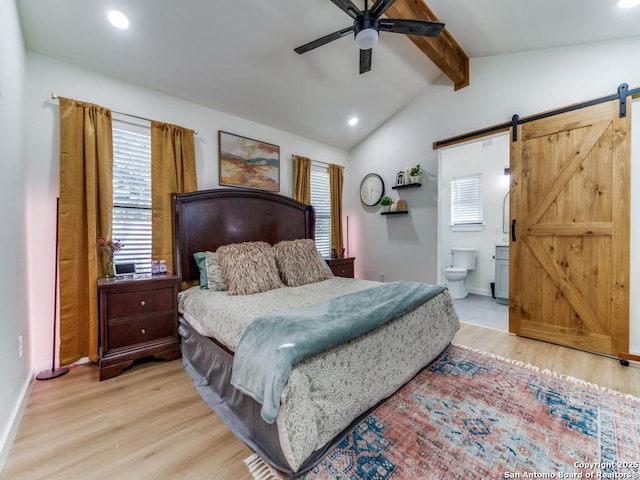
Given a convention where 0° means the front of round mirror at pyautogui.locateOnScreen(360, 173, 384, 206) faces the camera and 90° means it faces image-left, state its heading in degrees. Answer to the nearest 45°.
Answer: approximately 45°

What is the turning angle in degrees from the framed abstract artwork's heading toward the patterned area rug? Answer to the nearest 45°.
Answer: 0° — it already faces it

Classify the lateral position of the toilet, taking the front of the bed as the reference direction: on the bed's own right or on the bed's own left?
on the bed's own left

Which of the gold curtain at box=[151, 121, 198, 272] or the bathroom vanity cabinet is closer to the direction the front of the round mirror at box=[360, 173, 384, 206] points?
the gold curtain
